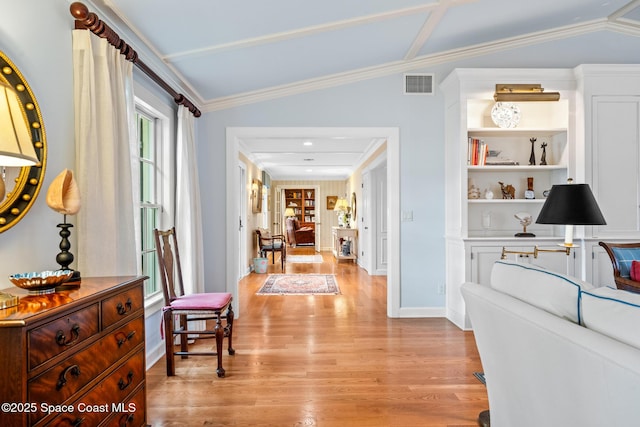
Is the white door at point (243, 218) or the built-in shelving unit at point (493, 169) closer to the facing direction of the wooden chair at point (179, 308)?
the built-in shelving unit

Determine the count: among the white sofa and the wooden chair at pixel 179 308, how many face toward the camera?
0

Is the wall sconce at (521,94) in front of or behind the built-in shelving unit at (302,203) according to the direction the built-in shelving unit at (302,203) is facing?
in front

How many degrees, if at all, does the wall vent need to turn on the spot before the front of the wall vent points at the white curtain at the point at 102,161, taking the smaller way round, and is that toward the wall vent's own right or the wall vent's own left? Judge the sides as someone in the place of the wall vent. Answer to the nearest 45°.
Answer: approximately 45° to the wall vent's own right

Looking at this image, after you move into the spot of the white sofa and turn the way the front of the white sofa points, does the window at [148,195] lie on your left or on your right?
on your left

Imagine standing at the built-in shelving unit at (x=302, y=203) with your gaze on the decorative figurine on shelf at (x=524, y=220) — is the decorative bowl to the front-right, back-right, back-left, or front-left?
front-right

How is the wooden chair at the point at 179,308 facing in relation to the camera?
to the viewer's right

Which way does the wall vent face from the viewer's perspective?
toward the camera

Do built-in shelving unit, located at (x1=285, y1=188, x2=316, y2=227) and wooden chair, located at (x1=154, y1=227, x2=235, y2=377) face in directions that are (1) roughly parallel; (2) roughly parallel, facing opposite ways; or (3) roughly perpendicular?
roughly perpendicular

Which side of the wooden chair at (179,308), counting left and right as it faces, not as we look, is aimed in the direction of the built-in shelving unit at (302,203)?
left

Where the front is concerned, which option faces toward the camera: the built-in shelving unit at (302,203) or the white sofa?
the built-in shelving unit

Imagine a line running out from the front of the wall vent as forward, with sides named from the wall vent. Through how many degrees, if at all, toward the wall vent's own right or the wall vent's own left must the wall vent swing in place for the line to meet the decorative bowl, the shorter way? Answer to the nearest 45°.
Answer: approximately 45° to the wall vent's own right

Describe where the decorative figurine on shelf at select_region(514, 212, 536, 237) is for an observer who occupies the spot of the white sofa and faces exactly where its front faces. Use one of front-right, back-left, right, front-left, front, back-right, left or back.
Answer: front-left

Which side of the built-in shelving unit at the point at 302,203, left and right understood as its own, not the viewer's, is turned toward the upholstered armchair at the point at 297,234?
front

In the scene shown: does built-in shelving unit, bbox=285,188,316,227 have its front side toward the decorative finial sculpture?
yes
